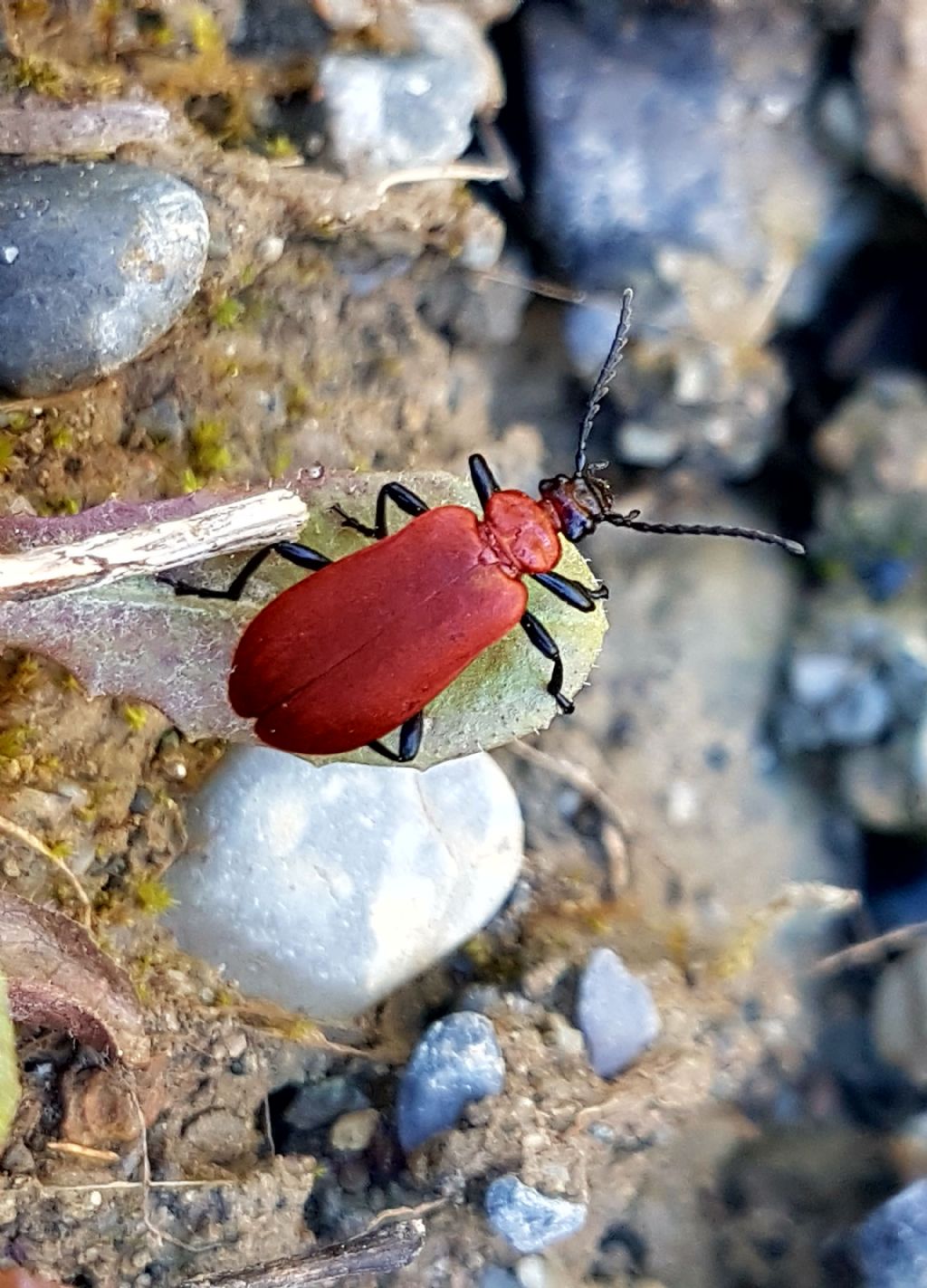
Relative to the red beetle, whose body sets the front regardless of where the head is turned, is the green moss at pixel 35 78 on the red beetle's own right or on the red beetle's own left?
on the red beetle's own left

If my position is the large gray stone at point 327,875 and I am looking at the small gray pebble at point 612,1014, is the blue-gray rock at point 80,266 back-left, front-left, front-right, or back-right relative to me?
back-left

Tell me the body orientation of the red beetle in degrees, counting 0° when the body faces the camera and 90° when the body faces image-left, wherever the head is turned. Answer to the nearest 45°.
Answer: approximately 225°
